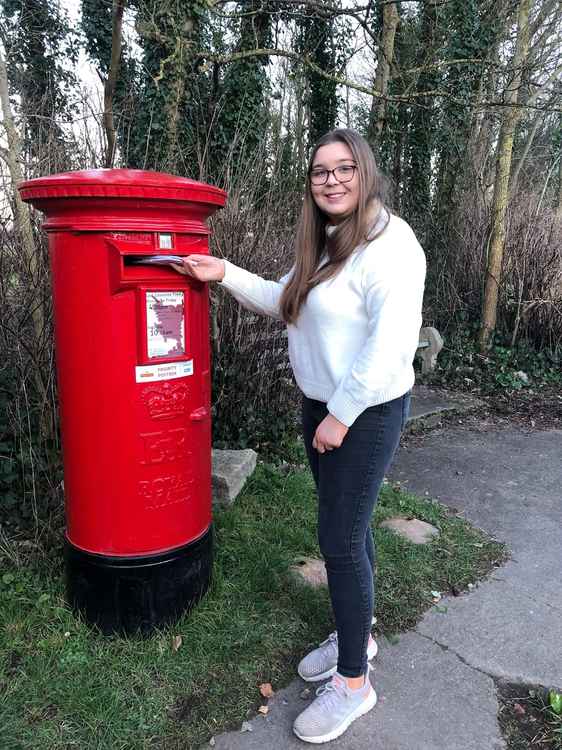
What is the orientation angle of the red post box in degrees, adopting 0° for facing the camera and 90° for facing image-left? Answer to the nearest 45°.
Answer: approximately 315°

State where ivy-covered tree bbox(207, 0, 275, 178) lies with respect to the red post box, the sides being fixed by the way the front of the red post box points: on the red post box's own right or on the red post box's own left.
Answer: on the red post box's own left

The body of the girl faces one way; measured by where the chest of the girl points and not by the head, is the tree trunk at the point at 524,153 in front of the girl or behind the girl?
behind

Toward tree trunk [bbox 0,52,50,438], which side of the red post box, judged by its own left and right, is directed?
back

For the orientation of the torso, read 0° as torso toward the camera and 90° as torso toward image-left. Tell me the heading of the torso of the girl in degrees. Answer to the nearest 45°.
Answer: approximately 45°

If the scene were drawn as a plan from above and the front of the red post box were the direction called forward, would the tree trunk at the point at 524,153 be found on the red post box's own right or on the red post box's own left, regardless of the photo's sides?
on the red post box's own left

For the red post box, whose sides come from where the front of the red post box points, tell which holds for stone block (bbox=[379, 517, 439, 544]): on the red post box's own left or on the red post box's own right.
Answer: on the red post box's own left

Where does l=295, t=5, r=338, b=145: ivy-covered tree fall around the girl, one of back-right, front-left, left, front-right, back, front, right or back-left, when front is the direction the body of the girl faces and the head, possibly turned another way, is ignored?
back-right
